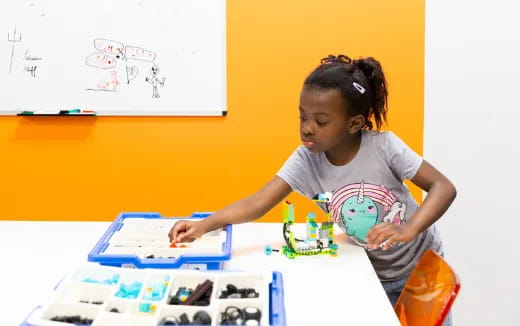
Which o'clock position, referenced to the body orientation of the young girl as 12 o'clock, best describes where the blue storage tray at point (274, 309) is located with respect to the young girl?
The blue storage tray is roughly at 11 o'clock from the young girl.

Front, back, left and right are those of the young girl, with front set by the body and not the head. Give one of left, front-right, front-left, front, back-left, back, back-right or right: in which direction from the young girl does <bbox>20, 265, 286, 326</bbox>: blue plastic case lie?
front

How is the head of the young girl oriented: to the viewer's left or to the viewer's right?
to the viewer's left

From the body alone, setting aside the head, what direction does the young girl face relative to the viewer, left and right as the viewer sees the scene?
facing the viewer and to the left of the viewer
